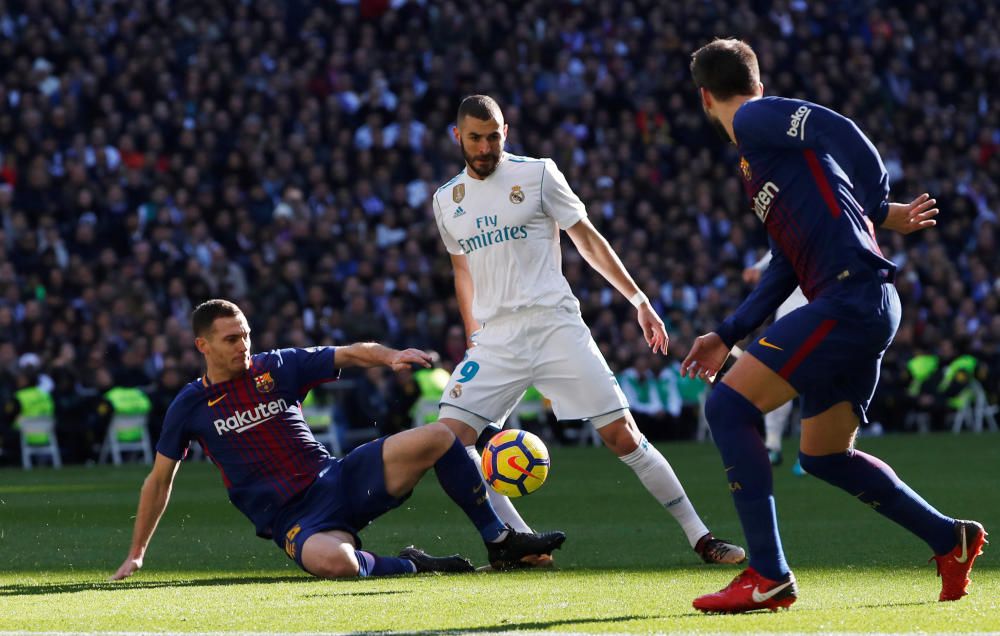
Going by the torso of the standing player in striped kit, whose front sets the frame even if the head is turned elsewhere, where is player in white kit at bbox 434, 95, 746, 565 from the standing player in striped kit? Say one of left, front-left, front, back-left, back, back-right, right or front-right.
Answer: front-right

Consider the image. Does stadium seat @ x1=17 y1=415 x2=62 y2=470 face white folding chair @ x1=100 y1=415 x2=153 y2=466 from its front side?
no

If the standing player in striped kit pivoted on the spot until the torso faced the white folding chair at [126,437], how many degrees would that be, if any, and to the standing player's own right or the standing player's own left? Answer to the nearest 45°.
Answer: approximately 45° to the standing player's own right

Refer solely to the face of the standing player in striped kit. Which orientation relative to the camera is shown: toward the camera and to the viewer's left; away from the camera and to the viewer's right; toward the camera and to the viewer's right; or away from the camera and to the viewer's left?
away from the camera and to the viewer's left

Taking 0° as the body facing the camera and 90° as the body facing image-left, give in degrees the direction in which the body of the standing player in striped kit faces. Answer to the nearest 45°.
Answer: approximately 90°

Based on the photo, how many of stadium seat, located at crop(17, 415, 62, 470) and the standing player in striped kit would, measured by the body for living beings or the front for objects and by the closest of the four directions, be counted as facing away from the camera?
1
